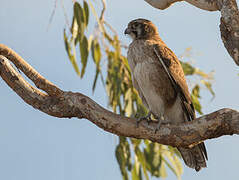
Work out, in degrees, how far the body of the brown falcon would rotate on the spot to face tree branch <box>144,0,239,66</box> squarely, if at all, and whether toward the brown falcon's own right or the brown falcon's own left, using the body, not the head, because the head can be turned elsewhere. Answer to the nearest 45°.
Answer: approximately 90° to the brown falcon's own left
